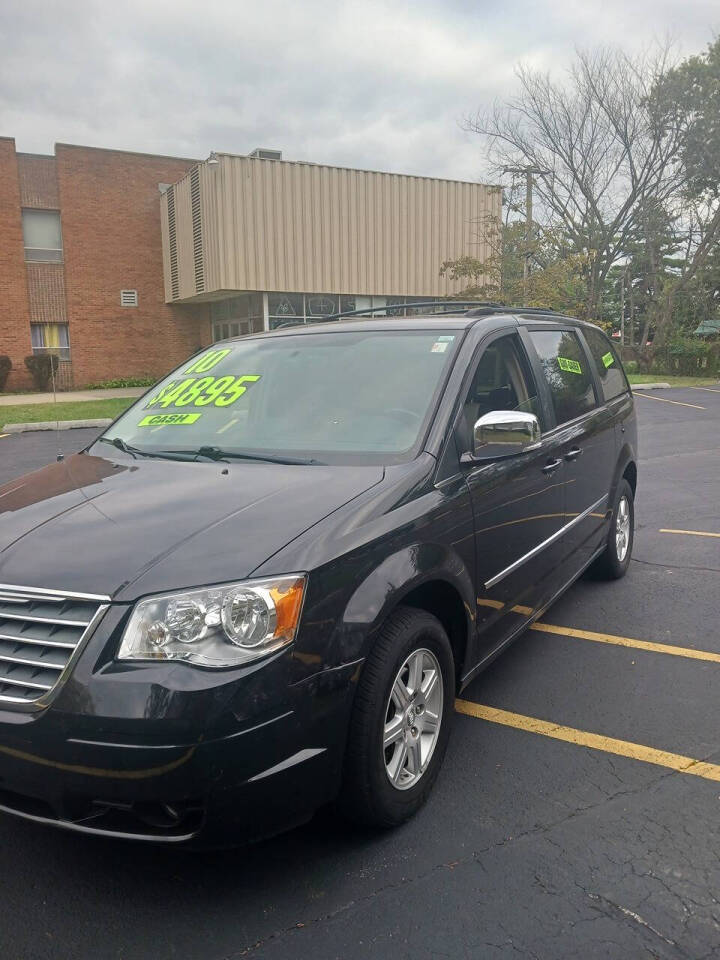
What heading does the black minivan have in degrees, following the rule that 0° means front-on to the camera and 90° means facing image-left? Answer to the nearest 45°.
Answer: approximately 45°

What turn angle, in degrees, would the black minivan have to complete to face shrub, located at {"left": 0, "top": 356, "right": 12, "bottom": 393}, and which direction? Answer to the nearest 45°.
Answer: approximately 135° to its right

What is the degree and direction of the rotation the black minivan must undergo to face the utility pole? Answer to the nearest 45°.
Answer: approximately 135° to its right

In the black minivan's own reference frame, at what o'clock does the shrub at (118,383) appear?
The shrub is roughly at 4 o'clock from the black minivan.

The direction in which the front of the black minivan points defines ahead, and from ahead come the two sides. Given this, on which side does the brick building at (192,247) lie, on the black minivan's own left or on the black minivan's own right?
on the black minivan's own right

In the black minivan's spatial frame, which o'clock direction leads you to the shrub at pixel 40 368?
The shrub is roughly at 4 o'clock from the black minivan.

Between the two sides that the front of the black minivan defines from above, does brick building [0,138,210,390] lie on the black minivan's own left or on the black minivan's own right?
on the black minivan's own right
